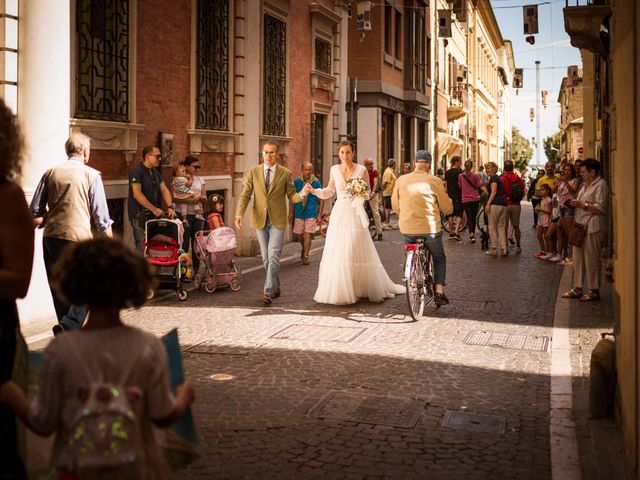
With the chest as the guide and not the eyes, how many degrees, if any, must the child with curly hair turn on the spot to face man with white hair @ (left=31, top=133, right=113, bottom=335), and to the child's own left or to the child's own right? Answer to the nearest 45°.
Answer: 0° — they already face them

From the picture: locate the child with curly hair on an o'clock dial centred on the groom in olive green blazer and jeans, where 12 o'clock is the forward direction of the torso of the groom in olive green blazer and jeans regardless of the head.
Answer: The child with curly hair is roughly at 12 o'clock from the groom in olive green blazer and jeans.

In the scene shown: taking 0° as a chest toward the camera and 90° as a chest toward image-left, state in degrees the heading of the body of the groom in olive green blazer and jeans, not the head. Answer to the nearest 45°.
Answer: approximately 0°

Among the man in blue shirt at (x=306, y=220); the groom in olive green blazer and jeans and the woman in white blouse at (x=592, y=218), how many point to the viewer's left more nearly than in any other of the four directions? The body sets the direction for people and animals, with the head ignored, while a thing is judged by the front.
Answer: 1

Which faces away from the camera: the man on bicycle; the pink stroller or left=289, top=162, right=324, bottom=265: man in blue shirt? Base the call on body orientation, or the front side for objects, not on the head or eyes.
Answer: the man on bicycle

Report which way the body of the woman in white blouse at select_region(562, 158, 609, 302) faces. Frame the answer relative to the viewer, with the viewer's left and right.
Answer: facing to the left of the viewer

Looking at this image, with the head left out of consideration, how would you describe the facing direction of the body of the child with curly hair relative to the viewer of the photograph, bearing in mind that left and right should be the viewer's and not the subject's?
facing away from the viewer

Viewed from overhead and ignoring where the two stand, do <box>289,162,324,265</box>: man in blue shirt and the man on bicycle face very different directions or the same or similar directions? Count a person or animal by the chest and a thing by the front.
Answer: very different directions

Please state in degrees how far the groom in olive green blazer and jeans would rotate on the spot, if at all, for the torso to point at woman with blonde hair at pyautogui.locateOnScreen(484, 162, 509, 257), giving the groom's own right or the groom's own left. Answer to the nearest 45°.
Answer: approximately 135° to the groom's own left

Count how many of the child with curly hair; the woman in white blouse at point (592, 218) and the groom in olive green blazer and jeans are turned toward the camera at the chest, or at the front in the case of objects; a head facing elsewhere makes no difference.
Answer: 1

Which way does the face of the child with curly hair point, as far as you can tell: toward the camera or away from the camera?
away from the camera
